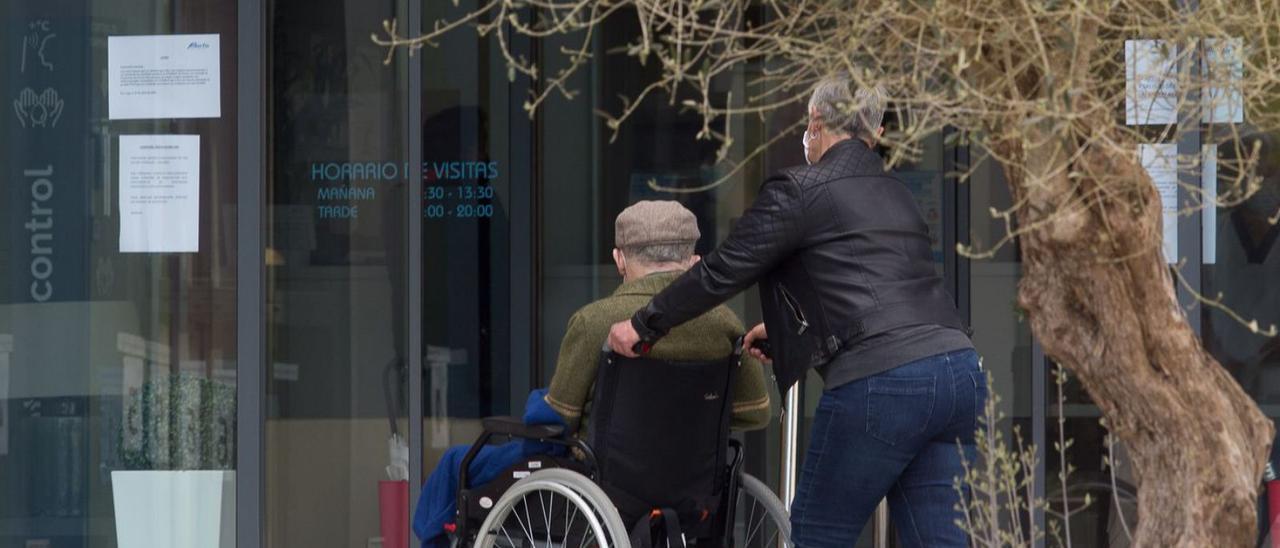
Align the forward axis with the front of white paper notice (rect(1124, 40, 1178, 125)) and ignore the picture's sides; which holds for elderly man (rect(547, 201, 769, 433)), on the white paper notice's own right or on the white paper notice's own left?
on the white paper notice's own right

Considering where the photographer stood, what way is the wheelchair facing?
facing away from the viewer and to the left of the viewer

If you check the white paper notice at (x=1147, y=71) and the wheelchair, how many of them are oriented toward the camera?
1
